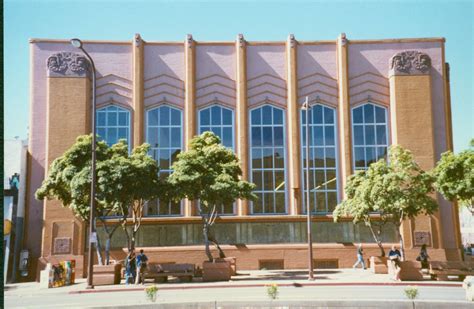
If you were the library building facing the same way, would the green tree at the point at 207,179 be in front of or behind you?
in front

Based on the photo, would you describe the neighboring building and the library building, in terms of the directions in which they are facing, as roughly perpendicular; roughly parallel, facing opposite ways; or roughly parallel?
roughly parallel

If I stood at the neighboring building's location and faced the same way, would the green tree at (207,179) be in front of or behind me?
in front

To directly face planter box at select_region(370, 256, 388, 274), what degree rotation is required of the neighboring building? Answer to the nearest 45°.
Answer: approximately 45° to its left

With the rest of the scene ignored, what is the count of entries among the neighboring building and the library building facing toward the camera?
2

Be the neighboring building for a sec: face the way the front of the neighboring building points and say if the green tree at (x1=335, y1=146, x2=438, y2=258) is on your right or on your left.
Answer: on your left

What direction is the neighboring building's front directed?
toward the camera

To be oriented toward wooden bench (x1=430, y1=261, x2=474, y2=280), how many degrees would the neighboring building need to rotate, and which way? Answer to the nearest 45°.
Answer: approximately 45° to its left

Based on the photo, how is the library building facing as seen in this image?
toward the camera
